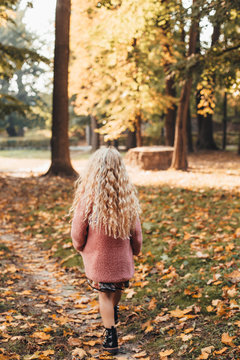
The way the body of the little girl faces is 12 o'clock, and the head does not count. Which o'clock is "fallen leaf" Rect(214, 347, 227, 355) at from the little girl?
The fallen leaf is roughly at 4 o'clock from the little girl.

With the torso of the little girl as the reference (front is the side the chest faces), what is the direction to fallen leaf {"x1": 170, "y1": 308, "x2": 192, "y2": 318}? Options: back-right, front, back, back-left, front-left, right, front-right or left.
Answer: front-right

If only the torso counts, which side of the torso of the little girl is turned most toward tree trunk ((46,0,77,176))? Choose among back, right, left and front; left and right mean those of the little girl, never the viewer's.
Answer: front

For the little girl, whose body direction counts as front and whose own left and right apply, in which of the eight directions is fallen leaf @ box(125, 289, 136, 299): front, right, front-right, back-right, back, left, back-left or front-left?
front

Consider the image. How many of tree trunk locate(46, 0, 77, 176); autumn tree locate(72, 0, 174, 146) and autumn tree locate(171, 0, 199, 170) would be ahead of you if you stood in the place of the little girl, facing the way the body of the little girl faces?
3

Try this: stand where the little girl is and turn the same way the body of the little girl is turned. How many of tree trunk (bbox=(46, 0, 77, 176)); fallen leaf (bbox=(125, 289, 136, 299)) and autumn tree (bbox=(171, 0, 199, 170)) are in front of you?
3

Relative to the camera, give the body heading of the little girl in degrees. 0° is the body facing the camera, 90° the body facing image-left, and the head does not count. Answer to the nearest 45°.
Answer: approximately 180°

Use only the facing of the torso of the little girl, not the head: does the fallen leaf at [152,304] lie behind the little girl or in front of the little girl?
in front

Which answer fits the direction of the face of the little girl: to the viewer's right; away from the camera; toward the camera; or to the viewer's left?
away from the camera
